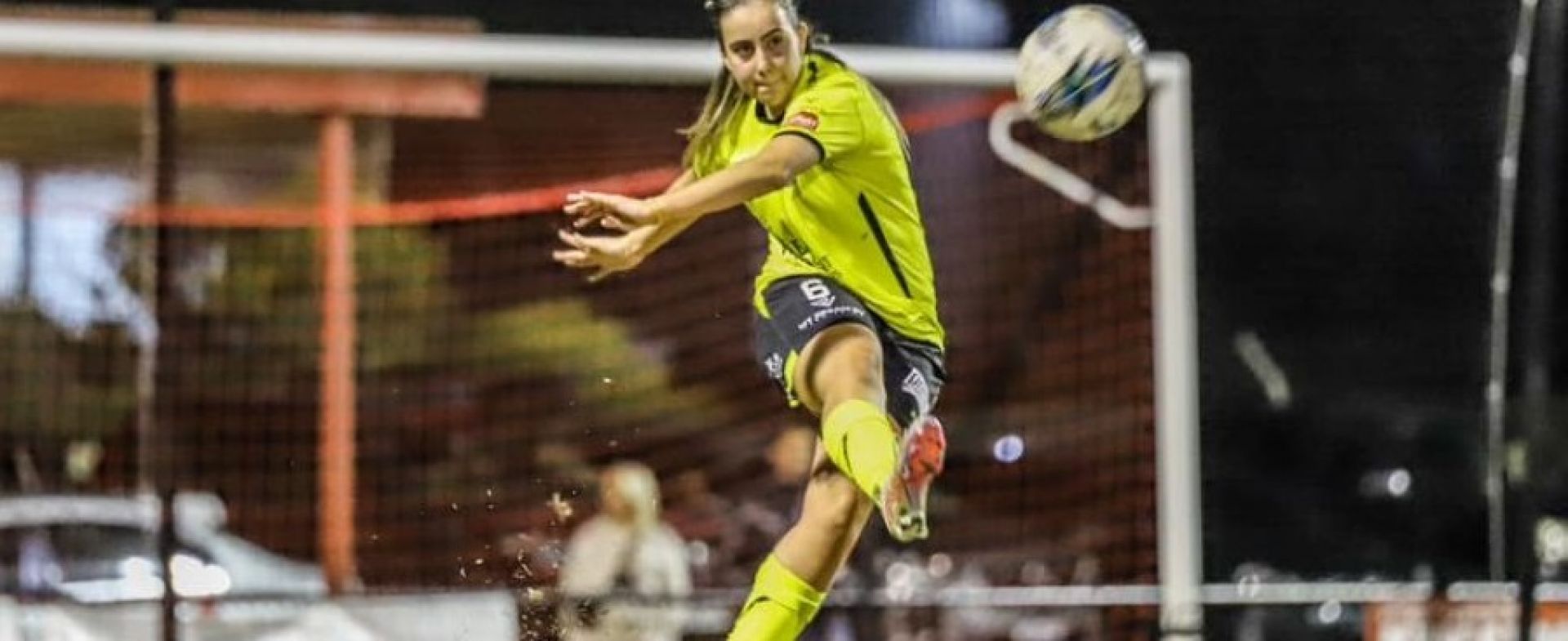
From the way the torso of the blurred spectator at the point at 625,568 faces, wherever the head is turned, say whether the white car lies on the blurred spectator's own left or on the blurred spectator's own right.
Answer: on the blurred spectator's own right

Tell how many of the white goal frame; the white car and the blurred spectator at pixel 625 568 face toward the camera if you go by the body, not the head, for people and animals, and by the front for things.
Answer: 2

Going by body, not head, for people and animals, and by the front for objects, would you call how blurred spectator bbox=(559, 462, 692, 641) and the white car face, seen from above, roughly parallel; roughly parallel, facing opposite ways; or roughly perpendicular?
roughly perpendicular

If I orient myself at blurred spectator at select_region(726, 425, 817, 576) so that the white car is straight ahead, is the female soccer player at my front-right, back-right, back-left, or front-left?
back-left

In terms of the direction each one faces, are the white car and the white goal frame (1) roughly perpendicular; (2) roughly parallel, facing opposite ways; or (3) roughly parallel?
roughly perpendicular

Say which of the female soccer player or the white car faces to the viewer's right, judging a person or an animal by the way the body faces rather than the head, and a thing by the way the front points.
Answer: the white car

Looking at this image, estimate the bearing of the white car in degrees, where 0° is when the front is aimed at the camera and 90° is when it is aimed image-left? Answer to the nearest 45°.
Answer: approximately 270°

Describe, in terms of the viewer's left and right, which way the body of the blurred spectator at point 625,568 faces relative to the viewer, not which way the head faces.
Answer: facing the viewer

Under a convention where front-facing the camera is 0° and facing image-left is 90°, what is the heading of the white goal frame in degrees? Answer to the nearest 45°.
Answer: approximately 0°

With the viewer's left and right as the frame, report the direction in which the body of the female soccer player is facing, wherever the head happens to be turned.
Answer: facing the viewer and to the left of the viewer

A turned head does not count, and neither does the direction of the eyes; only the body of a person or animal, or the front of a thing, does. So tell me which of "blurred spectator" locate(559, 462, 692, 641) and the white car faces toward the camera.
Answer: the blurred spectator

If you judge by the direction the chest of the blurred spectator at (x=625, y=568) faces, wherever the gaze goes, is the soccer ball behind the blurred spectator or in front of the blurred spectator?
in front

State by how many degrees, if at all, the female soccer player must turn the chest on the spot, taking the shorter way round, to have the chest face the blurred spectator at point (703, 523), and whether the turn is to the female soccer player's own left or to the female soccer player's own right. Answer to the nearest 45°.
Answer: approximately 135° to the female soccer player's own right
